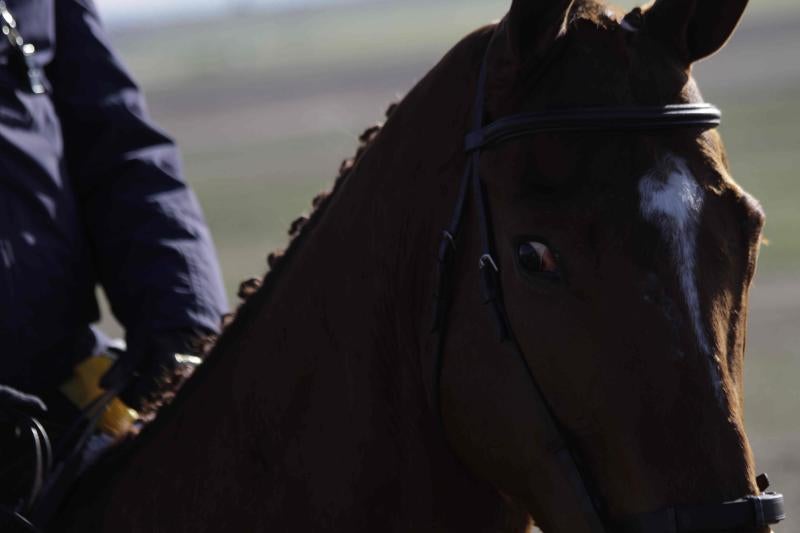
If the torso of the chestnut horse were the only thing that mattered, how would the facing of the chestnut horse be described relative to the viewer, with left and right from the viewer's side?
facing the viewer and to the right of the viewer
